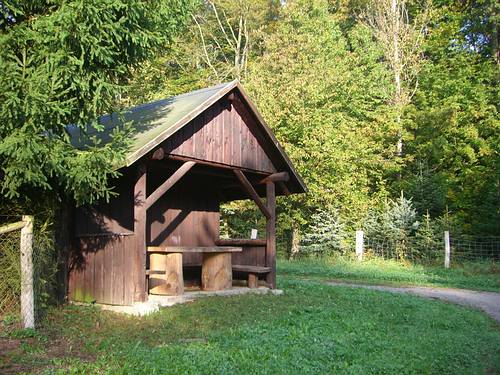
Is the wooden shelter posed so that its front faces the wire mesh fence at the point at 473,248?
no

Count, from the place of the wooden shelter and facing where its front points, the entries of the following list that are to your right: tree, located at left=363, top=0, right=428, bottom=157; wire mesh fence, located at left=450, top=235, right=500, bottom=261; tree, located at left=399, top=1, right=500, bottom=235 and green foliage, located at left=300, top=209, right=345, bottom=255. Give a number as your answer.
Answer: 0

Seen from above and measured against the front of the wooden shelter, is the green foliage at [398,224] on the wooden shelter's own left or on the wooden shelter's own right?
on the wooden shelter's own left

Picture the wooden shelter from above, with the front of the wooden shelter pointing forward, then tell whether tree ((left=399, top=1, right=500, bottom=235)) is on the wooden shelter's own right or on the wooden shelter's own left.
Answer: on the wooden shelter's own left

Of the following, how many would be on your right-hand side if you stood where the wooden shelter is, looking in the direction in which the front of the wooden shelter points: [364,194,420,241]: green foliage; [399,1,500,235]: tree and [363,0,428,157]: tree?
0

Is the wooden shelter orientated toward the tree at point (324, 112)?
no

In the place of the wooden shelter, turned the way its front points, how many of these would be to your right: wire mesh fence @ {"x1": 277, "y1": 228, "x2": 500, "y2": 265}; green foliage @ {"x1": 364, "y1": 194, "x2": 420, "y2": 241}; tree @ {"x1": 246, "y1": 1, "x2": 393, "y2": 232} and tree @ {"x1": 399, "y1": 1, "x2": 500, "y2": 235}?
0

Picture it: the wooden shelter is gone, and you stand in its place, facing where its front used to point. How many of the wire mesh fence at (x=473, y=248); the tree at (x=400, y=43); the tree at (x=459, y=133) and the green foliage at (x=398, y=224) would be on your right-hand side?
0

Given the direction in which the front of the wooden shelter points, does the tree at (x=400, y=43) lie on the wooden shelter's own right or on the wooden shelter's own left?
on the wooden shelter's own left

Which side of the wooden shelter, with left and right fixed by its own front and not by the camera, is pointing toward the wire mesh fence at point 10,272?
right

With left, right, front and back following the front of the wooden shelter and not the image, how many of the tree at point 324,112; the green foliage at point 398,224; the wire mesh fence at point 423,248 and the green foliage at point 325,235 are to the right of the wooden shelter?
0

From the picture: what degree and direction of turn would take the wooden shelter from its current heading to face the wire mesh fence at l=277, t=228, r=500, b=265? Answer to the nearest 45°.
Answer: approximately 90° to its left

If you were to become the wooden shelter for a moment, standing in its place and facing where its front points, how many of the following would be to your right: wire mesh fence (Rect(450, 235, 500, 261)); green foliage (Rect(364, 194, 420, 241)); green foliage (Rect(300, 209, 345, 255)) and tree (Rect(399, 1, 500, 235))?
0

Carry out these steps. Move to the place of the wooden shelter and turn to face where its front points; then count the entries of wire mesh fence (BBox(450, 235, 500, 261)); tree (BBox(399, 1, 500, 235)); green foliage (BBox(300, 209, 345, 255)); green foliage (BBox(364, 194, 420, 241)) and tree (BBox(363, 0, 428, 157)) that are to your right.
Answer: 0

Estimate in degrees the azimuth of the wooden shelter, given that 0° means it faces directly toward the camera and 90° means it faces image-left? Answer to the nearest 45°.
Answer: approximately 315°
